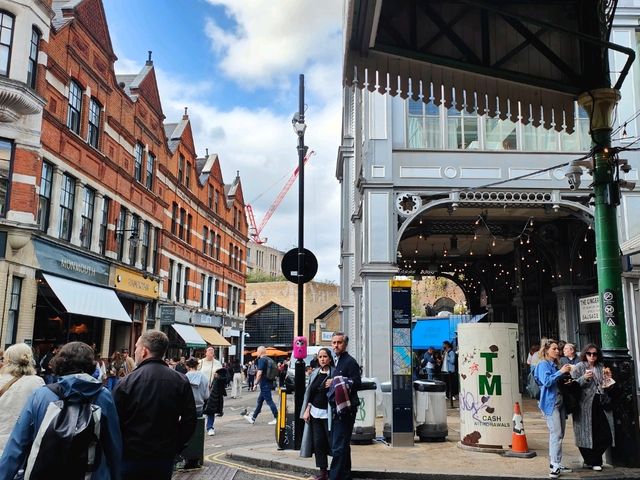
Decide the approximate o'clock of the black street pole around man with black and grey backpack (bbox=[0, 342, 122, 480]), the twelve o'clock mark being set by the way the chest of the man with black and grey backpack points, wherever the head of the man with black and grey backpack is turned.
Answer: The black street pole is roughly at 1 o'clock from the man with black and grey backpack.

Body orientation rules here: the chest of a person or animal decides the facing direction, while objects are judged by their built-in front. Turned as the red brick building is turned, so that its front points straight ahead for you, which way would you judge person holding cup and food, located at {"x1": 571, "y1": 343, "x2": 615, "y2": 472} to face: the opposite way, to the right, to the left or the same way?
to the right

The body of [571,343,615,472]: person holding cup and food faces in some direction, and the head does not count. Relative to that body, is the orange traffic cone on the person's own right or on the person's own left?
on the person's own right

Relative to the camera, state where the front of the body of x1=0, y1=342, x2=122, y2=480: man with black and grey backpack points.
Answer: away from the camera

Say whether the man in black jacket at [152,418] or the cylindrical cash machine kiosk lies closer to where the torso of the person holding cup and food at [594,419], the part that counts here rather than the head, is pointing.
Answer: the man in black jacket

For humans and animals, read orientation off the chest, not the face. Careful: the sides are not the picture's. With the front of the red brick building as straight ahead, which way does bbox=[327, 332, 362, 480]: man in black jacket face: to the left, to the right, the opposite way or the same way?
to the right

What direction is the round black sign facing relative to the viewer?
away from the camera

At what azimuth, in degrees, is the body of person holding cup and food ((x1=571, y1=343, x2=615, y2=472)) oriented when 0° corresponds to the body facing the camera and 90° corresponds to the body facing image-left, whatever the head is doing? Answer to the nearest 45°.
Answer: approximately 0°
